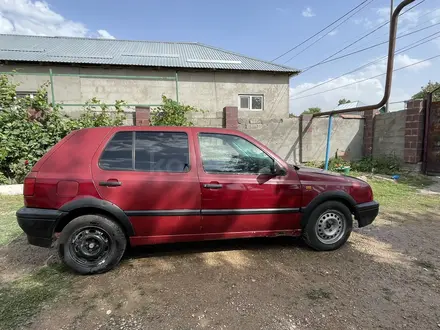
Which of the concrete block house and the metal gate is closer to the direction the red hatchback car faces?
the metal gate

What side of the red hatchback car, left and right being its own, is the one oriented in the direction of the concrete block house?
left

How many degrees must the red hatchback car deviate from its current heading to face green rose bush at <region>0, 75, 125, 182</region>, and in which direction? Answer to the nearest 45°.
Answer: approximately 135° to its left

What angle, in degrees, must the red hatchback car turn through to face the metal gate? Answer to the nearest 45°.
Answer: approximately 45° to its left

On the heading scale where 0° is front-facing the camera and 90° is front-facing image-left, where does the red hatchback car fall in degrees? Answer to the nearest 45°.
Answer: approximately 270°
